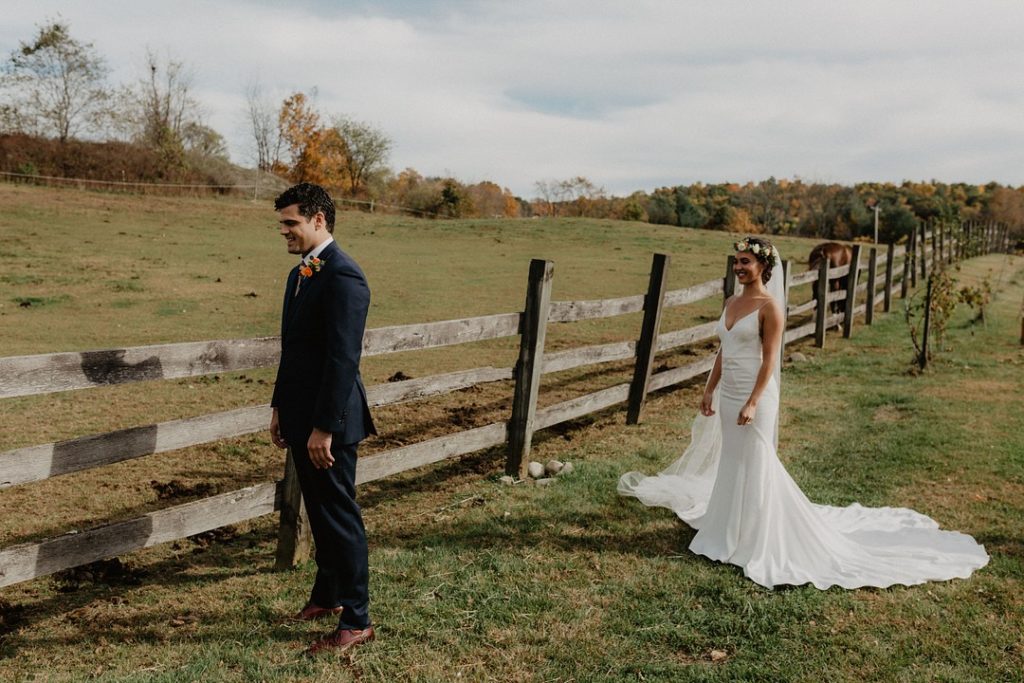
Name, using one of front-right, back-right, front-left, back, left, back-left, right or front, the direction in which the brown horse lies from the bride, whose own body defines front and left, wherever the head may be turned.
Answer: back-right

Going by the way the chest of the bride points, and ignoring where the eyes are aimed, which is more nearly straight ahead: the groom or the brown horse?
the groom

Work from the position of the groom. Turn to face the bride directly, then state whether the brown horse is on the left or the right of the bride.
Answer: left

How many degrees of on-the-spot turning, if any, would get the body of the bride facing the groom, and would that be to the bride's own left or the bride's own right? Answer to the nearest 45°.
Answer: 0° — they already face them

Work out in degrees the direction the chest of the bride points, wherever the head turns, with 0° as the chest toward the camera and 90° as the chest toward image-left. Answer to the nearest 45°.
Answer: approximately 45°
